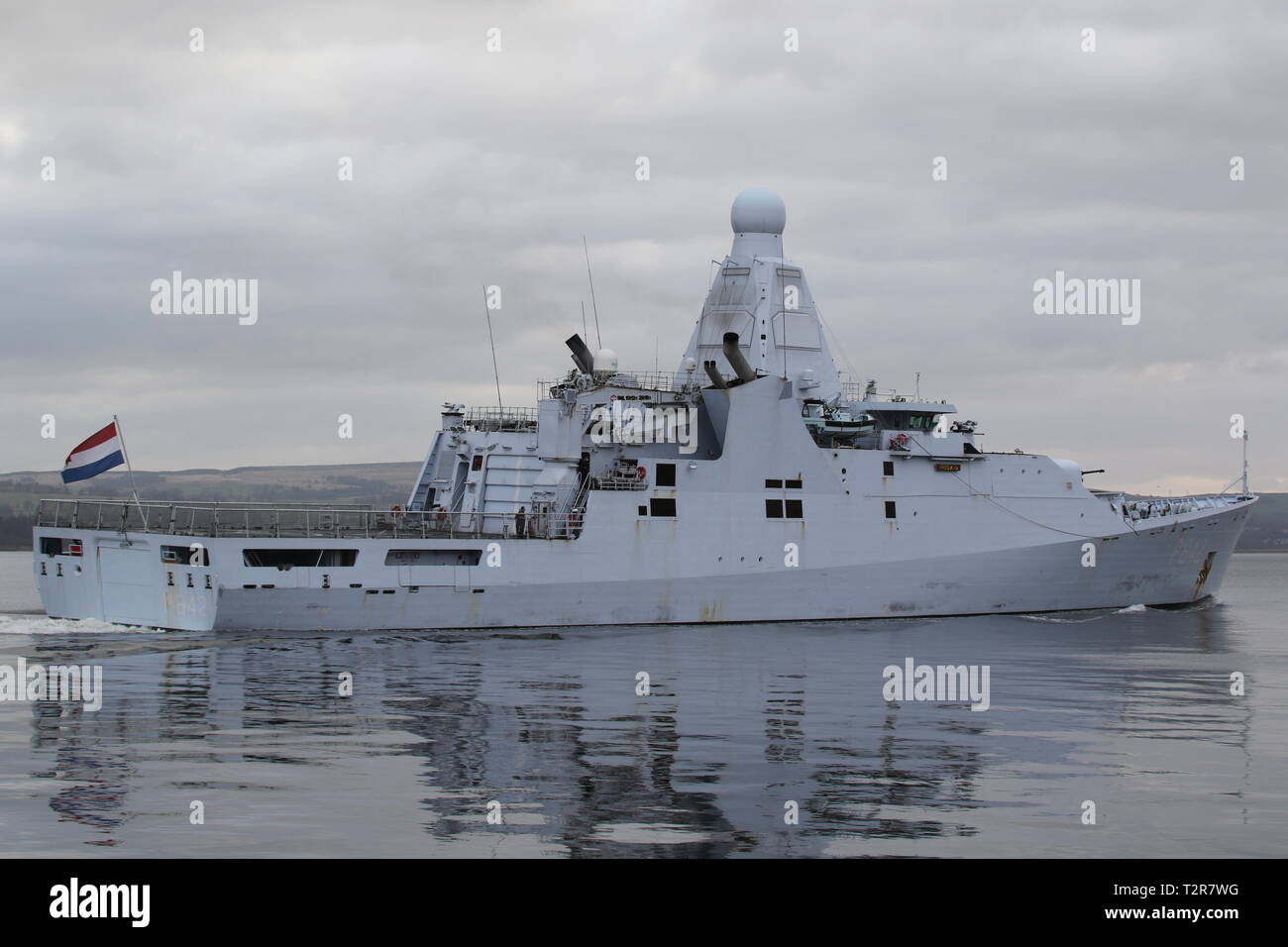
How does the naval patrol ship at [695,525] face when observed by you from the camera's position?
facing away from the viewer and to the right of the viewer
